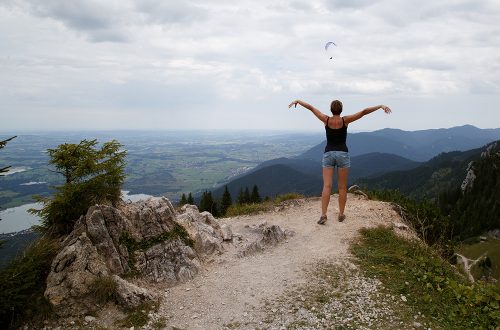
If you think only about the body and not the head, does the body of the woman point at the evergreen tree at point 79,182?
no

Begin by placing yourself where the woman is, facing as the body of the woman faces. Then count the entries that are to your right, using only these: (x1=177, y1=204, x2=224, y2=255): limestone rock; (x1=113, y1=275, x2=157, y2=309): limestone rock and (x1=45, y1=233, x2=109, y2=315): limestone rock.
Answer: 0

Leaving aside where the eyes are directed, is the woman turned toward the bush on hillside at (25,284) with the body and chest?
no

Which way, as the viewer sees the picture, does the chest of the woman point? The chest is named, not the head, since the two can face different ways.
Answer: away from the camera

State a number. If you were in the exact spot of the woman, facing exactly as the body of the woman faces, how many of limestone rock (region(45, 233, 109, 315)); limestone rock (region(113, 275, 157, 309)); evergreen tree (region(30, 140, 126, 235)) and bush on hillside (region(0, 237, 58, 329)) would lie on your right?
0

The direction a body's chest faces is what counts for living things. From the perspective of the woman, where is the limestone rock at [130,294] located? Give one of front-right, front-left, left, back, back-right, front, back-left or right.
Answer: back-left

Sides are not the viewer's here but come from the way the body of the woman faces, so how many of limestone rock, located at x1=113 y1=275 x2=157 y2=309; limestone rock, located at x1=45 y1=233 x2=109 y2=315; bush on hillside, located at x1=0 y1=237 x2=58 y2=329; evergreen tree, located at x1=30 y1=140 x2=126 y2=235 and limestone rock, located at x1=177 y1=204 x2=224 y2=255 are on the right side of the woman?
0

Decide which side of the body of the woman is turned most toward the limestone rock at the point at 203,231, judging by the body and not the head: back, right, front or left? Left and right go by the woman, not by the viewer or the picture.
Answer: left
